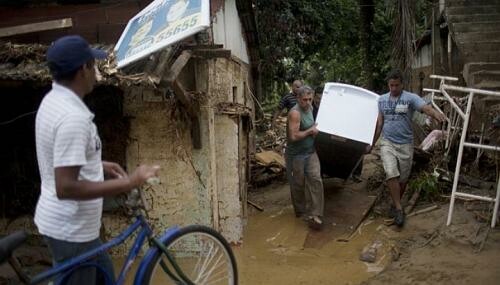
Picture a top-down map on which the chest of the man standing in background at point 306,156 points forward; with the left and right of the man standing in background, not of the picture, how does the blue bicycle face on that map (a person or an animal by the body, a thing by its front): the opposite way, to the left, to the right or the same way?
to the left

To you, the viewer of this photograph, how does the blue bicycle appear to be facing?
facing to the right of the viewer

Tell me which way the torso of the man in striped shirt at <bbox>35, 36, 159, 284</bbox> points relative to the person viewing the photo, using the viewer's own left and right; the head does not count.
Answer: facing to the right of the viewer

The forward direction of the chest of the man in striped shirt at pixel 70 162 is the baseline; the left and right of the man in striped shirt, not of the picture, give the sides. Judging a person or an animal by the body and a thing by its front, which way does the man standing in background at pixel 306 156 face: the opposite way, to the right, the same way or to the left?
to the right

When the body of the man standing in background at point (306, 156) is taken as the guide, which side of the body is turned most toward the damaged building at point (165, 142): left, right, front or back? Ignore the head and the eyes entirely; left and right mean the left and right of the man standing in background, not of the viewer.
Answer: right

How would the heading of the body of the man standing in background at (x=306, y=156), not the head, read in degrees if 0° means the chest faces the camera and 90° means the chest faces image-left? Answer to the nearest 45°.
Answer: approximately 315°

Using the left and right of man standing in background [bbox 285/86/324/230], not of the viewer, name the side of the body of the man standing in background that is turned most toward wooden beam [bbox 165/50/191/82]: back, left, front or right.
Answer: right
